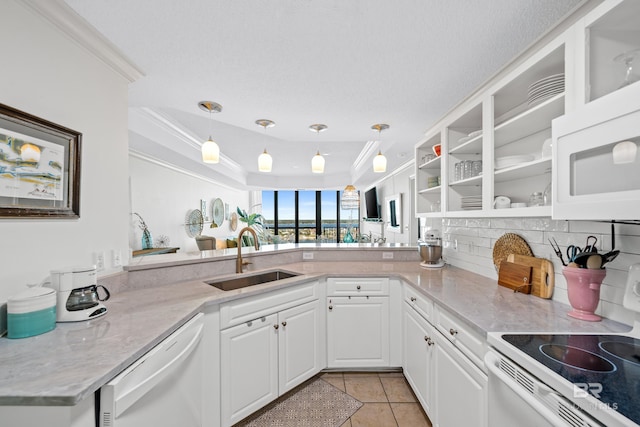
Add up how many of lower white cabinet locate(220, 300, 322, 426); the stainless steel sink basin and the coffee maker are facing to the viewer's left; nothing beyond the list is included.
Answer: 0

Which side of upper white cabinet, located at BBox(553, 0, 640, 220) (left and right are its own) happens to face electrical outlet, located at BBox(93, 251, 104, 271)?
front

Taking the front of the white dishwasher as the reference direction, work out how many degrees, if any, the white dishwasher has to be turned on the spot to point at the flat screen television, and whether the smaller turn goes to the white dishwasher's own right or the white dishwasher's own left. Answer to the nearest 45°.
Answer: approximately 90° to the white dishwasher's own left

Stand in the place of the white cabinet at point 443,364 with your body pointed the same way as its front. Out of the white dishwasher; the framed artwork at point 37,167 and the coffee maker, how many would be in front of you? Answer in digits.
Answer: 3

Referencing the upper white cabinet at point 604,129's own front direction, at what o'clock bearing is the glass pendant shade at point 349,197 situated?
The glass pendant shade is roughly at 3 o'clock from the upper white cabinet.

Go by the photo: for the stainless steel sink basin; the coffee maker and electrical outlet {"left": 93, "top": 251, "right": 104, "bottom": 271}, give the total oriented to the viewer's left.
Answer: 0

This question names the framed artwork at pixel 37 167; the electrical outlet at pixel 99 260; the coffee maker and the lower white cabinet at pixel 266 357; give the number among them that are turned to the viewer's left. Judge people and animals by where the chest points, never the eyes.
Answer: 0

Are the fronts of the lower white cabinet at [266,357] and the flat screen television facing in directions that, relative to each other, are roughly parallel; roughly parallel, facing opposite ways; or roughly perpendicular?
roughly perpendicular

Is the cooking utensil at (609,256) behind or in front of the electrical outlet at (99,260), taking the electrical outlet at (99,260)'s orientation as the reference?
in front

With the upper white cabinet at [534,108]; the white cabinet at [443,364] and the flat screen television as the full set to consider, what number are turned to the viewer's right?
0

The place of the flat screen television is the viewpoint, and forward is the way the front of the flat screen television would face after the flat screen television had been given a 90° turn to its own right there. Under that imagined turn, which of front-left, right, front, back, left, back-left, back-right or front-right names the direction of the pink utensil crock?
back-left

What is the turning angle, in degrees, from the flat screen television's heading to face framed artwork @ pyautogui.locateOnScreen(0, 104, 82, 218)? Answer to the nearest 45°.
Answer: approximately 45° to its left

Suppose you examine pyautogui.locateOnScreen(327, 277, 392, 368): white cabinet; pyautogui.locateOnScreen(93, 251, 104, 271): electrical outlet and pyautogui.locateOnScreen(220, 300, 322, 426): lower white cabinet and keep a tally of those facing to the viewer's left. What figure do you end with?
0

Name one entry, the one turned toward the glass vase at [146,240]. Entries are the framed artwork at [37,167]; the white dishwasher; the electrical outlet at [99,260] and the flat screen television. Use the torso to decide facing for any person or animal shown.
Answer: the flat screen television

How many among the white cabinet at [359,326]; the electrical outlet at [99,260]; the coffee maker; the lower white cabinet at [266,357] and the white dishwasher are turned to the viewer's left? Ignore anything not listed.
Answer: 0

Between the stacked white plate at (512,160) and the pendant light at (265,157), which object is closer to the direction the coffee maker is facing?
the stacked white plate

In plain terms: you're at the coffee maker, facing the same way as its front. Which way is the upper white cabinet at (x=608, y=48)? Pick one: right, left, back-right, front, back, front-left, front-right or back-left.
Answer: front

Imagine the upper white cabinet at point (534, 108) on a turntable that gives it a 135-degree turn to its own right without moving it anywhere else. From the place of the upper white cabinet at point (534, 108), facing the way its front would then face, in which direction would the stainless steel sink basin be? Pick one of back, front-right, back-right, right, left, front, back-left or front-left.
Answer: left
